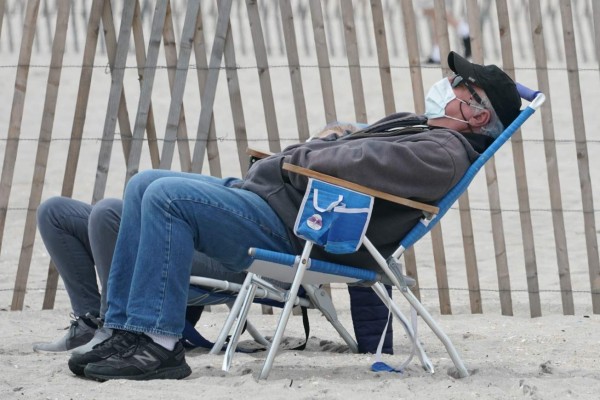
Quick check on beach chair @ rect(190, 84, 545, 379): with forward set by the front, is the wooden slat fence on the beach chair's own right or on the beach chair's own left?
on the beach chair's own right

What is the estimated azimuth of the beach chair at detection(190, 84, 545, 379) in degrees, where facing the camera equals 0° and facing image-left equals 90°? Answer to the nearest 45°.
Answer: approximately 90°
